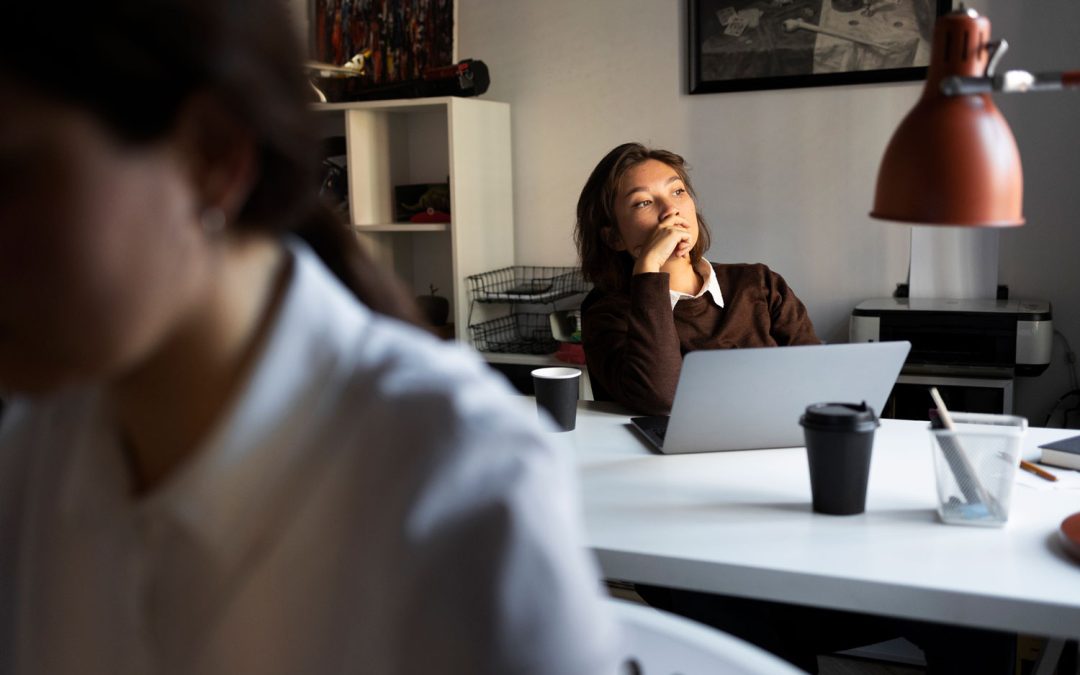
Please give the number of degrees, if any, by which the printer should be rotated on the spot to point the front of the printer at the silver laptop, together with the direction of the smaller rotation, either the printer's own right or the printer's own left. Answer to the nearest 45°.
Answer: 0° — it already faces it

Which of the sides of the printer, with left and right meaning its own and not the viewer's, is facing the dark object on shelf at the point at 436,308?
right

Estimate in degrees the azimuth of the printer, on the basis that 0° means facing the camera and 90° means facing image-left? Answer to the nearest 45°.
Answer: approximately 0°

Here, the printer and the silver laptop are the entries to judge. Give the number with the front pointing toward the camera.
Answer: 1

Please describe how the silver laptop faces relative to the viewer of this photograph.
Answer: facing away from the viewer and to the left of the viewer

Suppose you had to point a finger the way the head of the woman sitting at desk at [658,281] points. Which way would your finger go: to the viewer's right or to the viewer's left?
to the viewer's right

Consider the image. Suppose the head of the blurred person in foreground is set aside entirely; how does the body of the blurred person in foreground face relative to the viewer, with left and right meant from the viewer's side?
facing the viewer and to the left of the viewer

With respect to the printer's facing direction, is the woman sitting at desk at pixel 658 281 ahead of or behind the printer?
ahead

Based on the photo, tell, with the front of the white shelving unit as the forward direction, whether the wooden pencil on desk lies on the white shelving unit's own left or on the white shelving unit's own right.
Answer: on the white shelving unit's own left

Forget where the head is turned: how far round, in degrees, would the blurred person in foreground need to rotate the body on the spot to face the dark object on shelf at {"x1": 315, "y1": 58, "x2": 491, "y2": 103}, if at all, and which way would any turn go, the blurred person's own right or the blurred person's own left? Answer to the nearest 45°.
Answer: approximately 135° to the blurred person's own right

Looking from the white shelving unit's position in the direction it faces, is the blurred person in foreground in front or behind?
in front

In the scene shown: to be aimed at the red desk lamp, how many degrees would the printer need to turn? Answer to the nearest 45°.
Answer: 0° — it already faces it

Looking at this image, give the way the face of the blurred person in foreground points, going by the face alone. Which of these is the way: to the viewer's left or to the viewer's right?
to the viewer's left
